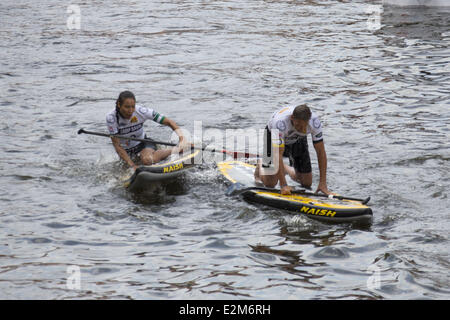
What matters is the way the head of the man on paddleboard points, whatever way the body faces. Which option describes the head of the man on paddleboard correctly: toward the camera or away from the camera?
toward the camera

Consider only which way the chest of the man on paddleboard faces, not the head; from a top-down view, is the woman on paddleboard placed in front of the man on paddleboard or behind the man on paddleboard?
behind

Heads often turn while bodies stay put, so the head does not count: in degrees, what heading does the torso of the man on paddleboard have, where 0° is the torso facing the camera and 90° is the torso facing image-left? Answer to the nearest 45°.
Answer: approximately 315°

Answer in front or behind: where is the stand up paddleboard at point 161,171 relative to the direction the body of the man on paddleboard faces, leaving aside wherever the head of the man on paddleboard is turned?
behind
